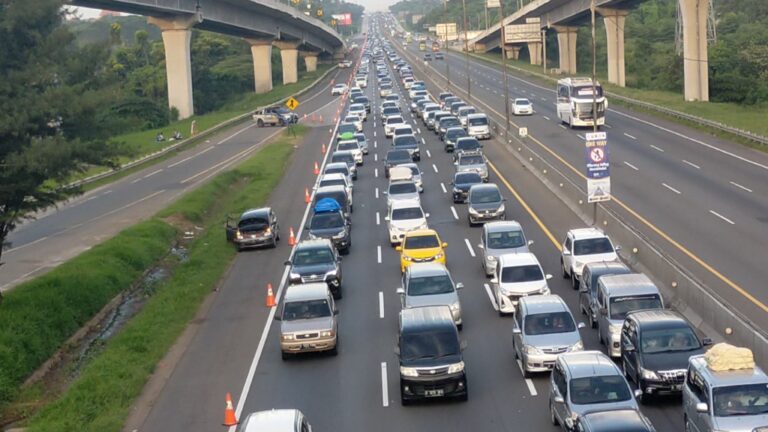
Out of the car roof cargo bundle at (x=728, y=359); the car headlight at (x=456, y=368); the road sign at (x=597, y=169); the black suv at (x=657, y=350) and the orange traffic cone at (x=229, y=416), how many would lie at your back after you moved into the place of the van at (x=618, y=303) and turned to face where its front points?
1

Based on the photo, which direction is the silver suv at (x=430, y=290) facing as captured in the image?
toward the camera

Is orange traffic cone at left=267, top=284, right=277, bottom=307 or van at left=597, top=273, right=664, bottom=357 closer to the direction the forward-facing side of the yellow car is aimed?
the van

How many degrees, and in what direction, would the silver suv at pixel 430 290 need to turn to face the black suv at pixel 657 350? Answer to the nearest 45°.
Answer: approximately 45° to its left

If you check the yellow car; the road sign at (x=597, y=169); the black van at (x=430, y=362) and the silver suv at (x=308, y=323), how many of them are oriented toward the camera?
4

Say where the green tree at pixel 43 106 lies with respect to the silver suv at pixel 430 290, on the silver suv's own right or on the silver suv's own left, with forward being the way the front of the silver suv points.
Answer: on the silver suv's own right

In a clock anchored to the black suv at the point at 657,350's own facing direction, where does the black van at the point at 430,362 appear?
the black van at the point at 430,362 is roughly at 3 o'clock from the black suv at the point at 657,350.

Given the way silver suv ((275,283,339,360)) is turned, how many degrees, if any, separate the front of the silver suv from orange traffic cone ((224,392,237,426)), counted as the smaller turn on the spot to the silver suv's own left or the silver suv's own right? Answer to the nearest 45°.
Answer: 0° — it already faces it

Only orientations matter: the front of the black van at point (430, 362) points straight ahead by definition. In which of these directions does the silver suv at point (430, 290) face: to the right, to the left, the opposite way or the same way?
the same way

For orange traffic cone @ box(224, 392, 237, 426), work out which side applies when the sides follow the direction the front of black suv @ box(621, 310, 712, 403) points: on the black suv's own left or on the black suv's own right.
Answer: on the black suv's own right

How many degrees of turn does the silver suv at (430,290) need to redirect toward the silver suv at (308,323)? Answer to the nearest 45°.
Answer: approximately 45° to its right

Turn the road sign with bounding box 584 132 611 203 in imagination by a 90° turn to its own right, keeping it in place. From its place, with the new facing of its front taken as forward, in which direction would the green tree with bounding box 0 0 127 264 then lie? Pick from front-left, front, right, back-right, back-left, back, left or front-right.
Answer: front-left

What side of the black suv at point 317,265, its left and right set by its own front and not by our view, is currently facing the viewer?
front

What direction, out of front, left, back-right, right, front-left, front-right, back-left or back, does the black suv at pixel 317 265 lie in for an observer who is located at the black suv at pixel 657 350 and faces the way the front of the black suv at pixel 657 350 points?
back-right

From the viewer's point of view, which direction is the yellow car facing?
toward the camera

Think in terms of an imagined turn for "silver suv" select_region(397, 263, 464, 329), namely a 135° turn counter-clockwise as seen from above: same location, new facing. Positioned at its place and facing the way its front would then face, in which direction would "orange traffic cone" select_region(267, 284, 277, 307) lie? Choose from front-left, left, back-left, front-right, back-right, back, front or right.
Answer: left
